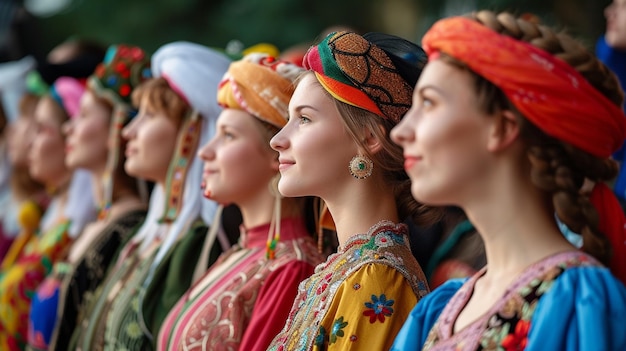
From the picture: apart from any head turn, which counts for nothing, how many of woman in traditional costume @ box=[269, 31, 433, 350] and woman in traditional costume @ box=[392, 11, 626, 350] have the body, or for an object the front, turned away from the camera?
0

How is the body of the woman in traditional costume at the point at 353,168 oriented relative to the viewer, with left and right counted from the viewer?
facing to the left of the viewer

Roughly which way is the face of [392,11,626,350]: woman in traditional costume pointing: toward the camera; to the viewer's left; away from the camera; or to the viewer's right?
to the viewer's left

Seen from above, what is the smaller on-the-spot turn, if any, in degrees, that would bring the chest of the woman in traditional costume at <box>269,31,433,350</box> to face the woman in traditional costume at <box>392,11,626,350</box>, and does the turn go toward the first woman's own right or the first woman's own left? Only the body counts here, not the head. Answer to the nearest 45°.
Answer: approximately 135° to the first woman's own left

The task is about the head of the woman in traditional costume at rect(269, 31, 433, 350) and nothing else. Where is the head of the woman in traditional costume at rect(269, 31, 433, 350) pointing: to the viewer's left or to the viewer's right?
to the viewer's left

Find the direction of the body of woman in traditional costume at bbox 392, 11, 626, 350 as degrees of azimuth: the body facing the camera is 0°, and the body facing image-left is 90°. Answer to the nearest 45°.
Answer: approximately 45°

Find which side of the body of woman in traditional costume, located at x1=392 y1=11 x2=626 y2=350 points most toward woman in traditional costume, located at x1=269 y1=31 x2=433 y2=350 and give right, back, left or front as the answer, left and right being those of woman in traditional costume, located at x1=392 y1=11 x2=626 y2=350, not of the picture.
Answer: right
